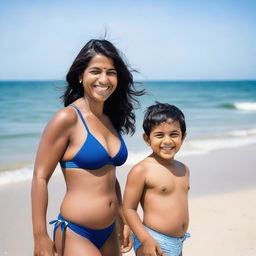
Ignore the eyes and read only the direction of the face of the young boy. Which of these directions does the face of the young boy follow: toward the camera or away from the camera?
toward the camera

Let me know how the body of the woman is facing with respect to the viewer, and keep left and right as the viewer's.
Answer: facing the viewer and to the right of the viewer

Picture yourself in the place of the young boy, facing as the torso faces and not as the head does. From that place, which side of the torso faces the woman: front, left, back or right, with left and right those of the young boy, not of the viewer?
right

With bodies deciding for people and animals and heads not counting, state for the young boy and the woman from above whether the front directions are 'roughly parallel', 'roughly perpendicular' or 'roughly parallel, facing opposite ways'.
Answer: roughly parallel

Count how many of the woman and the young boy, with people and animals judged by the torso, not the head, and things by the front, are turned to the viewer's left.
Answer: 0

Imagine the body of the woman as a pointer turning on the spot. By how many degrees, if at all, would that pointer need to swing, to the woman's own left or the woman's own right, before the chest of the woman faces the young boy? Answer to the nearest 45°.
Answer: approximately 45° to the woman's own left
